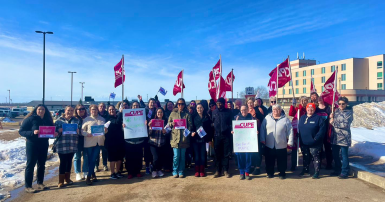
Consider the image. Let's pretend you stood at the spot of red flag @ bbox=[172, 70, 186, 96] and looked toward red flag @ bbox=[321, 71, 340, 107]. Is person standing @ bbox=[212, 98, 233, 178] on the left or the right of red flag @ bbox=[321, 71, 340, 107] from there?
right

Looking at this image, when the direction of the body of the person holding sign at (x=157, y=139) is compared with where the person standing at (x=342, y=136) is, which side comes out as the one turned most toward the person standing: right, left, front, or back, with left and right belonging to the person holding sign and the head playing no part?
left

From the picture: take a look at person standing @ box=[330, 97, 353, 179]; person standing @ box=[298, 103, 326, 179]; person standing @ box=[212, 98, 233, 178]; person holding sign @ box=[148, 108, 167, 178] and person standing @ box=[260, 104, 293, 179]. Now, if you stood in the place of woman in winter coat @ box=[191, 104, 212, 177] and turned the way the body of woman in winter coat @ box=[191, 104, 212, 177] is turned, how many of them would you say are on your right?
1

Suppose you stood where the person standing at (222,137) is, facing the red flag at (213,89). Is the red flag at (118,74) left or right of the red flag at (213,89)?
left

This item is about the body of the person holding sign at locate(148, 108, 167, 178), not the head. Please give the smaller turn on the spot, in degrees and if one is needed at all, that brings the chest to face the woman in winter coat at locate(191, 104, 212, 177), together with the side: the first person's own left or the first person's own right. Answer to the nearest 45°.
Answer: approximately 90° to the first person's own left

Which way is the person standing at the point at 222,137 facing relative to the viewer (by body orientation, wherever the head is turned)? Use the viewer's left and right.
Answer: facing the viewer

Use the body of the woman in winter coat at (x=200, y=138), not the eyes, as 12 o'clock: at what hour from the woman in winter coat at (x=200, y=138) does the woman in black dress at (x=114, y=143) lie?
the woman in black dress at (x=114, y=143) is roughly at 3 o'clock from the woman in winter coat at (x=200, y=138).

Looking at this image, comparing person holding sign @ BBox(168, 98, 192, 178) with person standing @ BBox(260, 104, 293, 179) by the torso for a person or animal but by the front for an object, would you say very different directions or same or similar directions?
same or similar directions

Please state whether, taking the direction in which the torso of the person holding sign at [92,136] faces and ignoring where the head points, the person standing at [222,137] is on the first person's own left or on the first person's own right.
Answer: on the first person's own left

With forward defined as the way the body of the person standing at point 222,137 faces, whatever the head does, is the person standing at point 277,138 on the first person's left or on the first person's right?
on the first person's left

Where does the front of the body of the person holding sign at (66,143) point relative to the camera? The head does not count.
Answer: toward the camera

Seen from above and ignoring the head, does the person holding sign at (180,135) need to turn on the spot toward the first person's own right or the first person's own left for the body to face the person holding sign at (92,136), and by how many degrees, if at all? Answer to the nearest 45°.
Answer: approximately 90° to the first person's own right

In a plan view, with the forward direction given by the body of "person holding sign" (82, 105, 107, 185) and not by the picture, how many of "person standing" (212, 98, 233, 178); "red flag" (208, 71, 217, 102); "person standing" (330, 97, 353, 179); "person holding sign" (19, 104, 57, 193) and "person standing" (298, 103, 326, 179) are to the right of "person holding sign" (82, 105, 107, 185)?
1

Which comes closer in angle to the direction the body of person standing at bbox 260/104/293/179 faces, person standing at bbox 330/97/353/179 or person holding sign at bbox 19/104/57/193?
the person holding sign

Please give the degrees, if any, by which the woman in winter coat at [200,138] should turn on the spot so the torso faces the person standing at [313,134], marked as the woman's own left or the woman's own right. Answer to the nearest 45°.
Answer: approximately 90° to the woman's own left

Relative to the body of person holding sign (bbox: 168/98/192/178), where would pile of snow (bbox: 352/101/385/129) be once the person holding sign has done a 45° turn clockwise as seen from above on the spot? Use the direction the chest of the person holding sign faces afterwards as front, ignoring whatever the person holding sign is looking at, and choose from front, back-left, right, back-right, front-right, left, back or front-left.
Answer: back

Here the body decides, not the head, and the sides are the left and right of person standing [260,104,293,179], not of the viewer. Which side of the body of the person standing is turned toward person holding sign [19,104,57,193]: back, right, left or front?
right

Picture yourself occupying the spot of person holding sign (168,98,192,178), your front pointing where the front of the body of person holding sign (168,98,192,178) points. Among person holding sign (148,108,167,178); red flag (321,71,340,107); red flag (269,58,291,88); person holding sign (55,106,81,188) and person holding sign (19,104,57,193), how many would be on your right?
3

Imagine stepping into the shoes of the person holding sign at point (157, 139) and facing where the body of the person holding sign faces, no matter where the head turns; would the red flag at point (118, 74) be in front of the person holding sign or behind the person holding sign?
behind

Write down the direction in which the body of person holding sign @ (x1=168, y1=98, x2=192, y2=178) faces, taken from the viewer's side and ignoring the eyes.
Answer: toward the camera

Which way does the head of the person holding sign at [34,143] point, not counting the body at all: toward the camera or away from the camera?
toward the camera

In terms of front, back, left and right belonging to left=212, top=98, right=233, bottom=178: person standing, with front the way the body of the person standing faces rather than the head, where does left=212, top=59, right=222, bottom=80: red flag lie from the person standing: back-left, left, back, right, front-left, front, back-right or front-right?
back

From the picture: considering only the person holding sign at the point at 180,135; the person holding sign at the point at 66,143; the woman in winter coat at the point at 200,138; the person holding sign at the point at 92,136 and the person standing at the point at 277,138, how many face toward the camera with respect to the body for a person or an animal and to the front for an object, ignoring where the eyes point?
5

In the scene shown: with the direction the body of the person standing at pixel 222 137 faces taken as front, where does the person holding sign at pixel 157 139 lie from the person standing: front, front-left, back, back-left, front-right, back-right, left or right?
right
